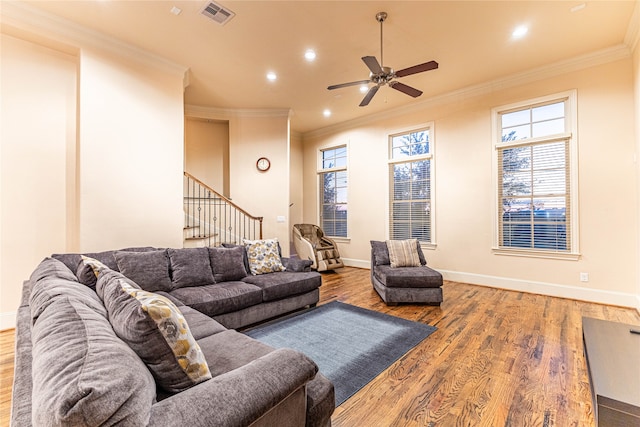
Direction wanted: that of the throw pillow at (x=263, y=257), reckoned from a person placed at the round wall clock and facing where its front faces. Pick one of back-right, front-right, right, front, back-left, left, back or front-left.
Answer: front

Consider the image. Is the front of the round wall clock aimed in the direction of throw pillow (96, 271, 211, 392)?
yes

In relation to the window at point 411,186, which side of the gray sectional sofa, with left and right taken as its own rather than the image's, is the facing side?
left

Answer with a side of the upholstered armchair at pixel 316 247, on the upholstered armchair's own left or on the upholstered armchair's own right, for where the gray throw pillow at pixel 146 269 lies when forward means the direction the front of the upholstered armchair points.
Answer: on the upholstered armchair's own right

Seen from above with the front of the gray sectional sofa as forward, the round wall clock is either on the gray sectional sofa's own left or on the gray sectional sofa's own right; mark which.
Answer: on the gray sectional sofa's own left

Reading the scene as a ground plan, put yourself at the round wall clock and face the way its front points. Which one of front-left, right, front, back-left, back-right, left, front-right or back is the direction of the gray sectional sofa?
front

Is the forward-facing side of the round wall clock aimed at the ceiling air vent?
yes

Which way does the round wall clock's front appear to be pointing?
toward the camera

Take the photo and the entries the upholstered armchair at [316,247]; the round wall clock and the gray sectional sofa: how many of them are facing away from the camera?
0

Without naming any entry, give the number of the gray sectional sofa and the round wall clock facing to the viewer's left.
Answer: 0

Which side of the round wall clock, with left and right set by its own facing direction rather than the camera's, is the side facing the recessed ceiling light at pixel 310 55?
front

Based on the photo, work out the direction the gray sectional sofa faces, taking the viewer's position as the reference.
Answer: facing the viewer and to the right of the viewer

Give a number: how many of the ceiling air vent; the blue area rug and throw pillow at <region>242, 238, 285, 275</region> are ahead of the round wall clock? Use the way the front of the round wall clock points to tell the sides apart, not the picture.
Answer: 3
